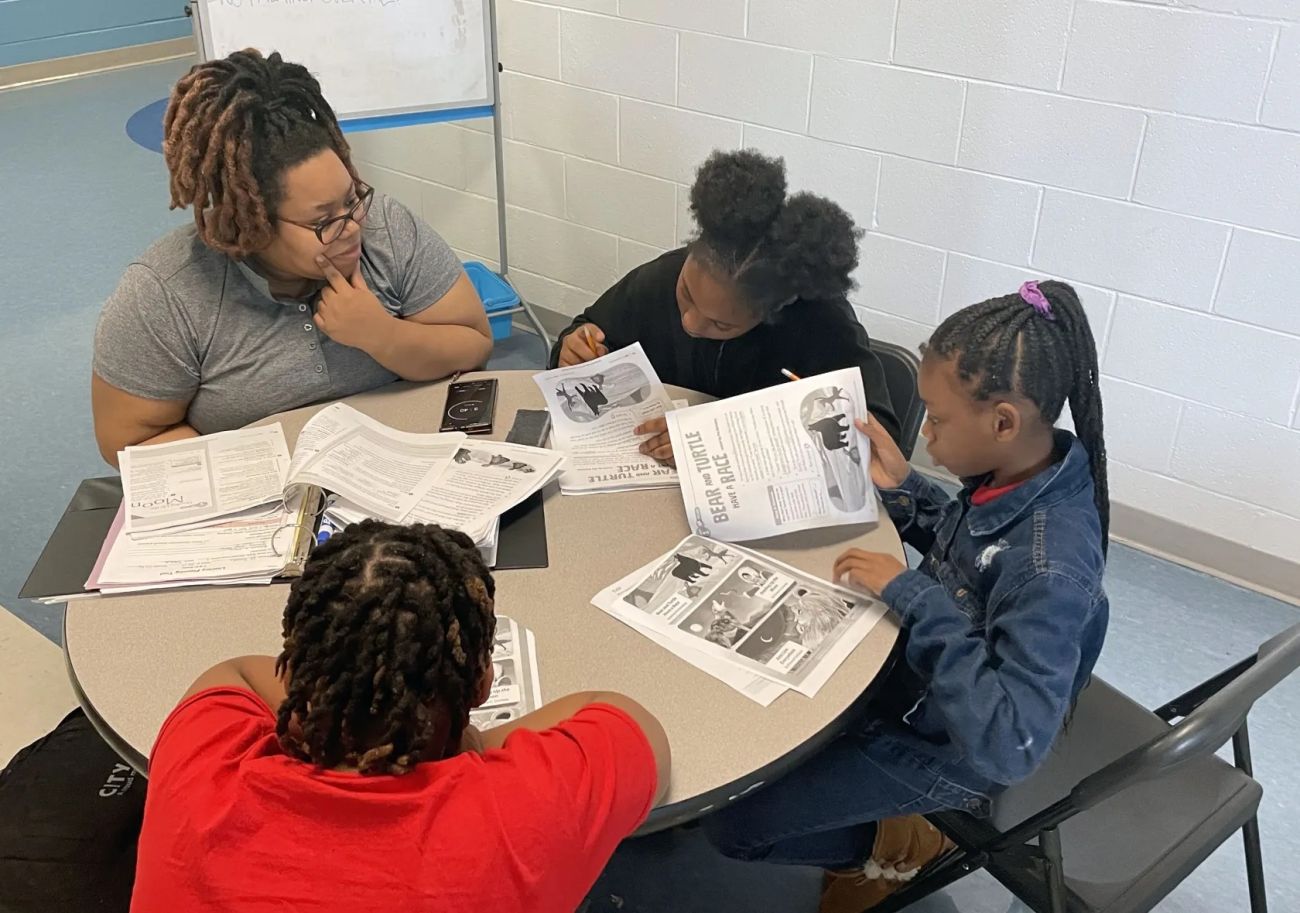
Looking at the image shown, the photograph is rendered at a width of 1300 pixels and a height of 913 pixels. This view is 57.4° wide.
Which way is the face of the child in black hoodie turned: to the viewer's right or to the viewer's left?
to the viewer's left

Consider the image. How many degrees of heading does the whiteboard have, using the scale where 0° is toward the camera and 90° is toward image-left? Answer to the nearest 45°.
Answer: approximately 0°

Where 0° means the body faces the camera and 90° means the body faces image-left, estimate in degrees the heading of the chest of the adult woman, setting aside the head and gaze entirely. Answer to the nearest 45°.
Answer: approximately 0°

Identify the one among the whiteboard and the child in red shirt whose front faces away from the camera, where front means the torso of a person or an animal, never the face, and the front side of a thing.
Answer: the child in red shirt

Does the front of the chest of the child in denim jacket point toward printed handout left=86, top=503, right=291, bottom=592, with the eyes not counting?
yes

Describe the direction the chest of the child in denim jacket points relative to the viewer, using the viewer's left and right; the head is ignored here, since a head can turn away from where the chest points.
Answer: facing to the left of the viewer

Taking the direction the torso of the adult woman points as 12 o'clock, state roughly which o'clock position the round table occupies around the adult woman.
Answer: The round table is roughly at 11 o'clock from the adult woman.

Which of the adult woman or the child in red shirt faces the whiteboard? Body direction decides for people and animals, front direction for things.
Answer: the child in red shirt

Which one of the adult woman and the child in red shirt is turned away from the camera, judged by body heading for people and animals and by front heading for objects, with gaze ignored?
the child in red shirt

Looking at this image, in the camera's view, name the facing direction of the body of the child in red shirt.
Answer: away from the camera
